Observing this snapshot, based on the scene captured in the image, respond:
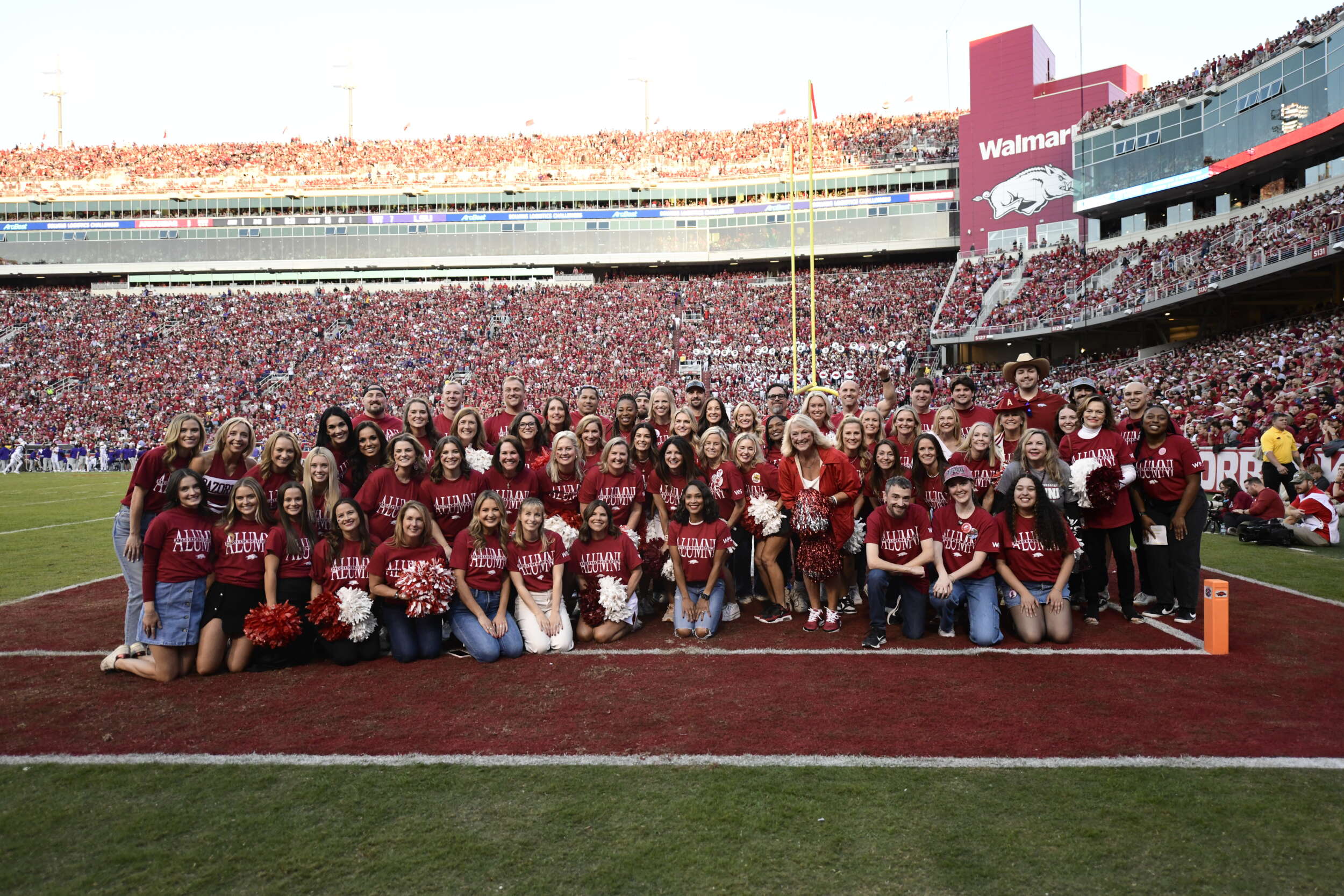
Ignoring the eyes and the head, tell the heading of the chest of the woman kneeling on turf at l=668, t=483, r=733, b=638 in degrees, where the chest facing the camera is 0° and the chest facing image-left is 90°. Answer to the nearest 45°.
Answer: approximately 0°

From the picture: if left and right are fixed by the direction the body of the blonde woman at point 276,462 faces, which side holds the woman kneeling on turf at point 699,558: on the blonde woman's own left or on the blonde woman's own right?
on the blonde woman's own left

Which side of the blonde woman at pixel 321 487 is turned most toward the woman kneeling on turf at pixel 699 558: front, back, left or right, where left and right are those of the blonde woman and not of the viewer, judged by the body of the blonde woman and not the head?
left

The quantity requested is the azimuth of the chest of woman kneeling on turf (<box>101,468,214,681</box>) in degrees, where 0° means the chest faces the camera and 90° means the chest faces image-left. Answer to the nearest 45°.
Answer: approximately 315°

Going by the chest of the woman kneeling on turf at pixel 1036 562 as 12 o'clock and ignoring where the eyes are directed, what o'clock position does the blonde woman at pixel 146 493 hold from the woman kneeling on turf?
The blonde woman is roughly at 2 o'clock from the woman kneeling on turf.

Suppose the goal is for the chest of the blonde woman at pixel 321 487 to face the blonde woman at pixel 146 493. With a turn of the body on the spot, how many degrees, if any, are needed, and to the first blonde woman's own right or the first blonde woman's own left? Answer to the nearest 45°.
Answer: approximately 90° to the first blonde woman's own right

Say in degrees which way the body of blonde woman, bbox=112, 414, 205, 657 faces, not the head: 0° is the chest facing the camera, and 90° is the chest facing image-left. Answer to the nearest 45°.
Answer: approximately 315°
